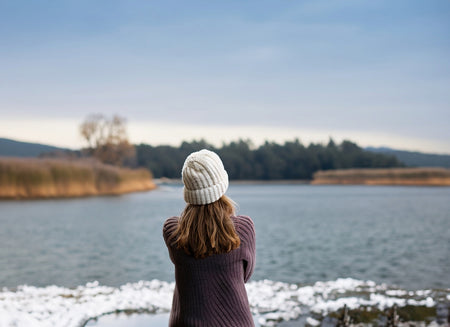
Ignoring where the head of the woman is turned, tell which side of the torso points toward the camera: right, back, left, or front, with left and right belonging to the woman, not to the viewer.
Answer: back

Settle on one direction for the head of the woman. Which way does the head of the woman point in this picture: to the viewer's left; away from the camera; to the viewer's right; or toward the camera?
away from the camera
